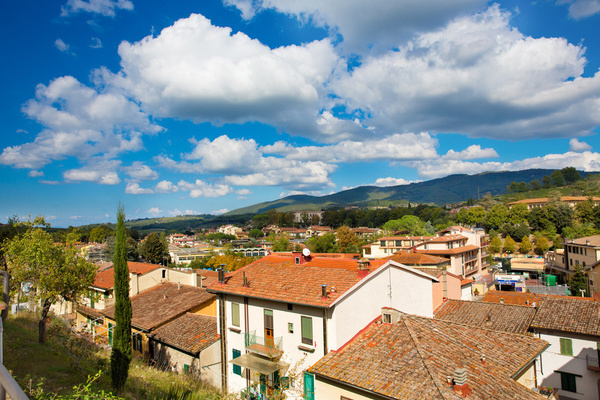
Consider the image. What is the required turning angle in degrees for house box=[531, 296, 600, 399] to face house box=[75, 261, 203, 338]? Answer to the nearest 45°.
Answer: approximately 45° to its right

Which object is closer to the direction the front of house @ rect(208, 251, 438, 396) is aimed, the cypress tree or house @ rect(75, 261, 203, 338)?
the cypress tree

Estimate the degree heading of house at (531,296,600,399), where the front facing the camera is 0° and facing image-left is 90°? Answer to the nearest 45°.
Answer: approximately 45°
